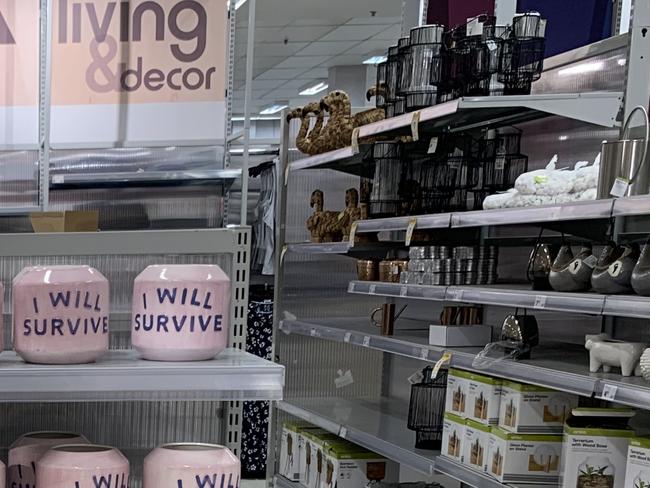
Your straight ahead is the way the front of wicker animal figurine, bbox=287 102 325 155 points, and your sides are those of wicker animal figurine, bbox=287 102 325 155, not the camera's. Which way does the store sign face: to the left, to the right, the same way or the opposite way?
to the left

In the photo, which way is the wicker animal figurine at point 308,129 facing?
to the viewer's left

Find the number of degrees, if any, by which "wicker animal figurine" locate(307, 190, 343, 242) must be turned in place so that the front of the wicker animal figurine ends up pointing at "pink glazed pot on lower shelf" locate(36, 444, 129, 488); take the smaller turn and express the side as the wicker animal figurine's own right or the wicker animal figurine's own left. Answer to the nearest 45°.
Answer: approximately 45° to the wicker animal figurine's own left

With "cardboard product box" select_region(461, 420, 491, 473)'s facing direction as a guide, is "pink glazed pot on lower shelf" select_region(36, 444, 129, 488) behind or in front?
in front

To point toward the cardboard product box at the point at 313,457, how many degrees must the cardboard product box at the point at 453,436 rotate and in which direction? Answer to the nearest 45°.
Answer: approximately 90° to its right

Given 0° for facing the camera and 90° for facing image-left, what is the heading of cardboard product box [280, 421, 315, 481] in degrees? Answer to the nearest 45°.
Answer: approximately 45°

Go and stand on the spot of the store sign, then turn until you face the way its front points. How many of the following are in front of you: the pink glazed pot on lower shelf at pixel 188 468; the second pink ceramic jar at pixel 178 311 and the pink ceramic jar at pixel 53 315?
3

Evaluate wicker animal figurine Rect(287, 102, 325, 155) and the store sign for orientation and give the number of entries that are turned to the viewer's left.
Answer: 1

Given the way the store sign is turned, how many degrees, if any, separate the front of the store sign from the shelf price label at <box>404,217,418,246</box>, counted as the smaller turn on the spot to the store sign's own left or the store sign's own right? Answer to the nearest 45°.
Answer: approximately 45° to the store sign's own left
